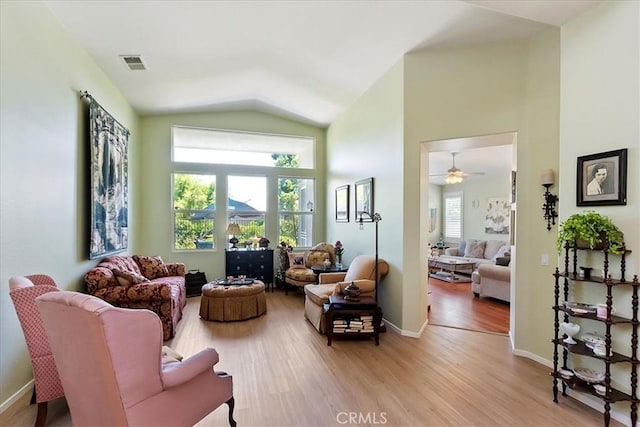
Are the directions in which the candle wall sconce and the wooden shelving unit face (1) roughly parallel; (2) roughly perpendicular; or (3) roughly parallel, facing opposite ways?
roughly parallel

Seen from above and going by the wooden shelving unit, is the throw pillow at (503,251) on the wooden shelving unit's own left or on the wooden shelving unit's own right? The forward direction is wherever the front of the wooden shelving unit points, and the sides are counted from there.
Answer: on the wooden shelving unit's own right

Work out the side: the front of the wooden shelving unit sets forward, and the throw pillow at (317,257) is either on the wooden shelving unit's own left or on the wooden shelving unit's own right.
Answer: on the wooden shelving unit's own right

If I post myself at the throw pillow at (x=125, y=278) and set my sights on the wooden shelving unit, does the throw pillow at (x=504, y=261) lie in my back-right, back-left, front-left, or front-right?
front-left

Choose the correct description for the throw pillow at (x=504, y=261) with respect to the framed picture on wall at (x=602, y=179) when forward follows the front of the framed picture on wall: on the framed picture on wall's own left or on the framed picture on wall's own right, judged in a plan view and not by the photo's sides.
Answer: on the framed picture on wall's own right

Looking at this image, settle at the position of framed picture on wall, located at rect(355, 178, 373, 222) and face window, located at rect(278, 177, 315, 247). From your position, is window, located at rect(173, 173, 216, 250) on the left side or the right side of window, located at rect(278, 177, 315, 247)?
left

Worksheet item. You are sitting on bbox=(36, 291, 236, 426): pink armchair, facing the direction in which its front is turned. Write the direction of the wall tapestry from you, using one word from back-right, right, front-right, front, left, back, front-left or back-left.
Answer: front-left

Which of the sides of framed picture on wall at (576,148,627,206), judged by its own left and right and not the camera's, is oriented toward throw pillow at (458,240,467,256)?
right

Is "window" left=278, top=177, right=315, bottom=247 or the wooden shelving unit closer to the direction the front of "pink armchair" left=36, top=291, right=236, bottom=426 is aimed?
the window

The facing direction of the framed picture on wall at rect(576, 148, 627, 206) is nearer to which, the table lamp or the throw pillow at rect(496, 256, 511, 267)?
the table lamp

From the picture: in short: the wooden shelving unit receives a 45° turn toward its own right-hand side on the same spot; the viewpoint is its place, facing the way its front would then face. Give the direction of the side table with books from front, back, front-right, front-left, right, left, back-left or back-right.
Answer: front

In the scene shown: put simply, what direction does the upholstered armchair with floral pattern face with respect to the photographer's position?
facing the viewer and to the left of the viewer

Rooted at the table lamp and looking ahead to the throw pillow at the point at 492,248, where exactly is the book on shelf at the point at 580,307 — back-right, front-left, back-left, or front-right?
front-right

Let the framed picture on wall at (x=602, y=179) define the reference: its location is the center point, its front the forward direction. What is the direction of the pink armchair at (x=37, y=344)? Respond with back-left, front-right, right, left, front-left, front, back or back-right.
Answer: front
